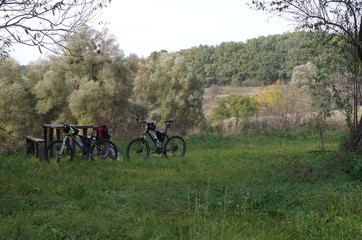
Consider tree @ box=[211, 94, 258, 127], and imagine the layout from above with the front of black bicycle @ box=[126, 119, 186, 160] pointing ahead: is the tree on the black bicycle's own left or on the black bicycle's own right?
on the black bicycle's own right

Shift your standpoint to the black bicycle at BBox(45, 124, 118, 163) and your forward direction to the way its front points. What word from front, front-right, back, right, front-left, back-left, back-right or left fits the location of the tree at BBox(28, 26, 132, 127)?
right

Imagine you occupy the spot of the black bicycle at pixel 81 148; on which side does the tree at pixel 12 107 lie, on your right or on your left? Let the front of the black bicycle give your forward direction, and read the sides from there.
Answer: on your right

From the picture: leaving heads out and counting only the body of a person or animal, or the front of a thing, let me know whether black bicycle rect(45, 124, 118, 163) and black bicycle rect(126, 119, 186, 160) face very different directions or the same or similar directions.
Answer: same or similar directions

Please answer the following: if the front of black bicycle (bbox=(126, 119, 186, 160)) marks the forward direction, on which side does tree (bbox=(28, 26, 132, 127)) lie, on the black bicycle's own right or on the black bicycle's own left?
on the black bicycle's own right

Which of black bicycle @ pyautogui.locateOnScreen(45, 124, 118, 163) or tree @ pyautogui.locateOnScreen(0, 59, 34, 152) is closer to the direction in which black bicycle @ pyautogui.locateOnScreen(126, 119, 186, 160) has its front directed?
the black bicycle

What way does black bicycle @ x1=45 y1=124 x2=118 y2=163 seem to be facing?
to the viewer's left

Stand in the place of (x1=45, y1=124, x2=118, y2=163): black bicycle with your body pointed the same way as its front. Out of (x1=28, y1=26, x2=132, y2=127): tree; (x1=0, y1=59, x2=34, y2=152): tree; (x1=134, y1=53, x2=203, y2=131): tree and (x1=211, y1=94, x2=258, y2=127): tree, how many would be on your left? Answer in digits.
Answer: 0

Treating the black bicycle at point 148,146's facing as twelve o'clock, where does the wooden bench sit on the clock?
The wooden bench is roughly at 12 o'clock from the black bicycle.

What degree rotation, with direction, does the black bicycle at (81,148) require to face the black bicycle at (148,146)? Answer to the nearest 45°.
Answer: approximately 180°

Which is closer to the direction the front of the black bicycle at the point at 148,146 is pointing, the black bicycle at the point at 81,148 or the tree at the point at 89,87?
the black bicycle

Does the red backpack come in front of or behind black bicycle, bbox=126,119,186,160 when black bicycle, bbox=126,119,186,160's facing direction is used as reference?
in front

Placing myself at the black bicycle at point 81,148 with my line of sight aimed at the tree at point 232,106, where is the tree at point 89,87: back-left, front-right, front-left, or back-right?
front-left

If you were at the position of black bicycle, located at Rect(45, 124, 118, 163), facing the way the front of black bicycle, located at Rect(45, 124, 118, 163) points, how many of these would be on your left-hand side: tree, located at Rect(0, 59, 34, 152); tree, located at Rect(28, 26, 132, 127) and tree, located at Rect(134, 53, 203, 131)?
0

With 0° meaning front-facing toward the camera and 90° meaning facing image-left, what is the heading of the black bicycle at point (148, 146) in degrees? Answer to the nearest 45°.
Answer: approximately 90°
